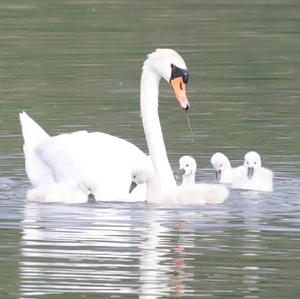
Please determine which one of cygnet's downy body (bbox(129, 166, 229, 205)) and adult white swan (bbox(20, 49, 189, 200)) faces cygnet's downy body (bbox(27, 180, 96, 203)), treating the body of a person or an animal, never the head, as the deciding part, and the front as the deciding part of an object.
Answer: cygnet's downy body (bbox(129, 166, 229, 205))

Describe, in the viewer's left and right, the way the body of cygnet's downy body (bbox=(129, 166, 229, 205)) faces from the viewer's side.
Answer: facing to the left of the viewer

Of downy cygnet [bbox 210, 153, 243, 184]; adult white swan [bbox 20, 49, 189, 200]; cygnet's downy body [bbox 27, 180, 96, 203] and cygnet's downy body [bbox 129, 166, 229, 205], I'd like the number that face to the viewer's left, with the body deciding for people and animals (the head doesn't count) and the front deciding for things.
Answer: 2

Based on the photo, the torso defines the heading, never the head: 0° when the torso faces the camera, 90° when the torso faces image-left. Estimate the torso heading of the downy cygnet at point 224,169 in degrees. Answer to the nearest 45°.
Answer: approximately 90°

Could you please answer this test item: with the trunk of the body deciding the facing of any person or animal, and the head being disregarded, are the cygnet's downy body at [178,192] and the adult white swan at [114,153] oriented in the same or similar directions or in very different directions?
very different directions

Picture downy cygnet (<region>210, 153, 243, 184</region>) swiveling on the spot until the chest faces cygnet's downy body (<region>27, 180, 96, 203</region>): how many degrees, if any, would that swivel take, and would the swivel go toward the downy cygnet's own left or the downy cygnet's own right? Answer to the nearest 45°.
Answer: approximately 45° to the downy cygnet's own left

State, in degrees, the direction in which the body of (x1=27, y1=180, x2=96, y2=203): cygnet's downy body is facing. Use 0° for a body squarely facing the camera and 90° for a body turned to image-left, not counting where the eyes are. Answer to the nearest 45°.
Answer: approximately 270°

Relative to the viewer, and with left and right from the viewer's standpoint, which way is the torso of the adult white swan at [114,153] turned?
facing to the right of the viewer
